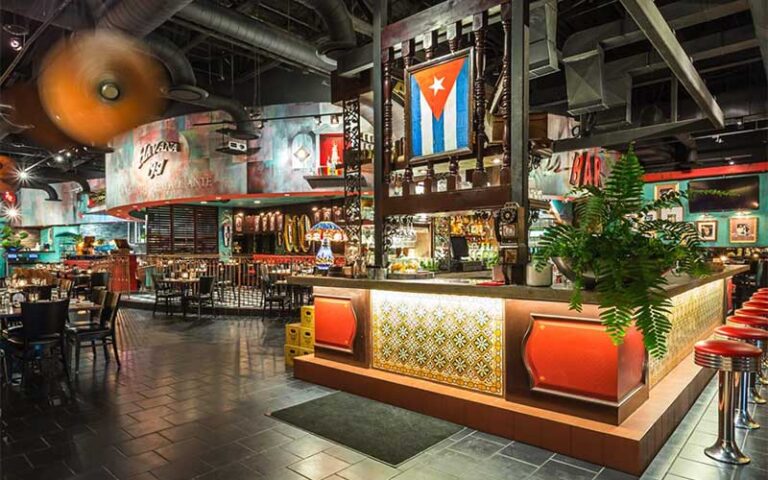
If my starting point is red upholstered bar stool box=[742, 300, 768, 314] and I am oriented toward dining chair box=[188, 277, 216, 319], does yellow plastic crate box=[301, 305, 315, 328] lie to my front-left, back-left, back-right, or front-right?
front-left

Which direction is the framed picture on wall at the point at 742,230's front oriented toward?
toward the camera

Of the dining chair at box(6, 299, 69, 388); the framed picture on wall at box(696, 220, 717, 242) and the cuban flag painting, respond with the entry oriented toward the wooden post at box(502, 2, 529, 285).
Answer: the framed picture on wall

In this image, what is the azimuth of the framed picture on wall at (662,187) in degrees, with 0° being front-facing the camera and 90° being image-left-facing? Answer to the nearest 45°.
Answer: approximately 0°

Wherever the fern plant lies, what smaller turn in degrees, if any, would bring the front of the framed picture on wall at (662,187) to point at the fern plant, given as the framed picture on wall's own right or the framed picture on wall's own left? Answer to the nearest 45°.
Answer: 0° — it already faces it

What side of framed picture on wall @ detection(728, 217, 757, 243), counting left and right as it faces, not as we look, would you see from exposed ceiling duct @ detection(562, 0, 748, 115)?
front

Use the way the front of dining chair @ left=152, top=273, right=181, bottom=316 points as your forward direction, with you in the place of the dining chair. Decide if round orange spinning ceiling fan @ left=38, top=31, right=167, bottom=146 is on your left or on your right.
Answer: on your right

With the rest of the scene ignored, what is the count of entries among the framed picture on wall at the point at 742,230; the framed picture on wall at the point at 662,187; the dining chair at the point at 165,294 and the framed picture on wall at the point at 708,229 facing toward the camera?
3

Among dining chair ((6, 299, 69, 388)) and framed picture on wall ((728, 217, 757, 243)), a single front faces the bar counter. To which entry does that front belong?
the framed picture on wall

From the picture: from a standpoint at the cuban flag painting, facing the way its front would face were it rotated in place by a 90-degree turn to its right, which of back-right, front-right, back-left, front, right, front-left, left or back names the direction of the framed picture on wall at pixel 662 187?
right

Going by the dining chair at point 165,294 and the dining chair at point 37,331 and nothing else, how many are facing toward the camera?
0

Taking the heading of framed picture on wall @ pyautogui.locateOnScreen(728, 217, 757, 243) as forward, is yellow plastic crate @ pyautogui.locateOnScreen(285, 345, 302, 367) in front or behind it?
in front

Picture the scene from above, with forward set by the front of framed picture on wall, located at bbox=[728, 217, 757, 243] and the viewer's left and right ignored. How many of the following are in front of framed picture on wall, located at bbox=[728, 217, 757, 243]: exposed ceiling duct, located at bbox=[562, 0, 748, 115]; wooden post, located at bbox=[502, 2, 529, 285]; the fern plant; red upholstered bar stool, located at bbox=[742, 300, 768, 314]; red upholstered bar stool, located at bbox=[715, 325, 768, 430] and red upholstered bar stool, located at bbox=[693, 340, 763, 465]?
6

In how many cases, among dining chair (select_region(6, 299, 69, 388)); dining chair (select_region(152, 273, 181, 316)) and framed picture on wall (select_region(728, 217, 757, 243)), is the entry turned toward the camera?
1

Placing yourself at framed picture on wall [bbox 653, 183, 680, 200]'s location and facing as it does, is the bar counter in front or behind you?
in front
